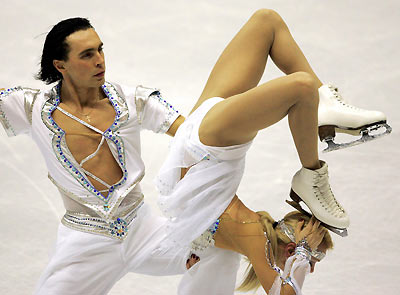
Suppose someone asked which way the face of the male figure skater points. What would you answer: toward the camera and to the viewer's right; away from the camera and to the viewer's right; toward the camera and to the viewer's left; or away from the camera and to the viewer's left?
toward the camera and to the viewer's right

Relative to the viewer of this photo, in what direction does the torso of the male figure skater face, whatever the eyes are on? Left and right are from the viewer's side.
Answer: facing the viewer and to the right of the viewer
